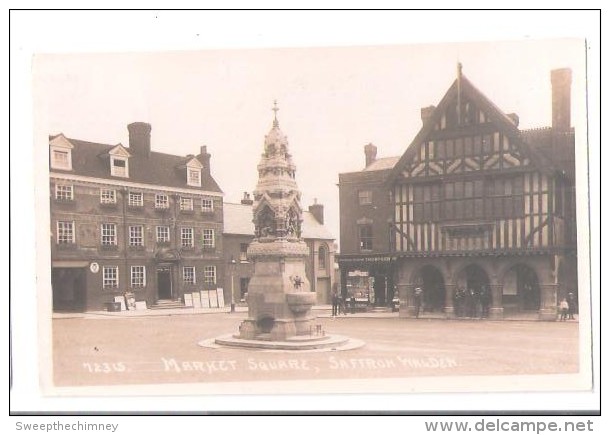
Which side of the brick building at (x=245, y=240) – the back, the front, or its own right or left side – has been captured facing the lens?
front

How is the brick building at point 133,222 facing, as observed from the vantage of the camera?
facing the viewer and to the right of the viewer

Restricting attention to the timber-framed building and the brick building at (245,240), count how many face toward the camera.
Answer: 2
